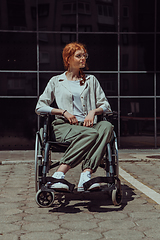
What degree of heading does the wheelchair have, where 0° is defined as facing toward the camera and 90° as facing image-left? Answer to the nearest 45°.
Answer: approximately 0°

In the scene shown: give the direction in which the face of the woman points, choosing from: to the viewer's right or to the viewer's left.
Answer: to the viewer's right
